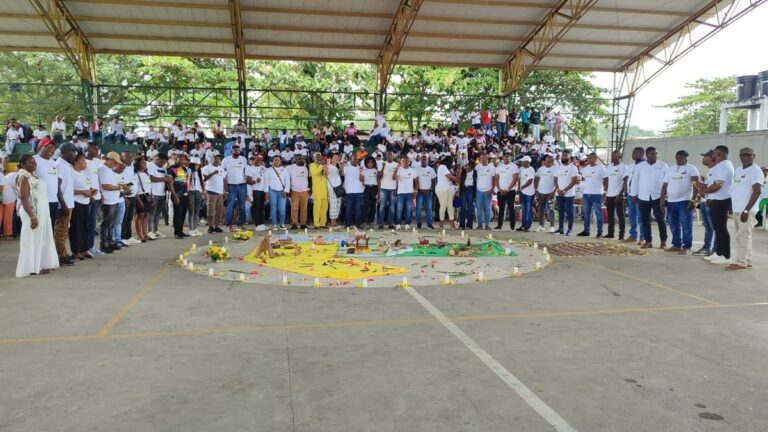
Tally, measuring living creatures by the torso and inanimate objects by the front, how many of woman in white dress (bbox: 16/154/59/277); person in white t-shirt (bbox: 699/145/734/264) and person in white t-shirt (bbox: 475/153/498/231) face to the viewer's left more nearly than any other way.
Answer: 1

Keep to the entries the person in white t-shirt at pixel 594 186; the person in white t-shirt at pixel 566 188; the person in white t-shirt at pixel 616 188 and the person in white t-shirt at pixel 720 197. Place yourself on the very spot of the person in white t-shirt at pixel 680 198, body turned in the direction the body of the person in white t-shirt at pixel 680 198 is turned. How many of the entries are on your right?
3

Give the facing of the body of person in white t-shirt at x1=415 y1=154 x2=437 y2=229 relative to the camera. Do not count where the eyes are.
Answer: toward the camera

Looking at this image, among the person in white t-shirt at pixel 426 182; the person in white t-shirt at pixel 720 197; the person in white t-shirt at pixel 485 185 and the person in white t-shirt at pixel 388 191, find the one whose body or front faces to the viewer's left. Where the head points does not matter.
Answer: the person in white t-shirt at pixel 720 197

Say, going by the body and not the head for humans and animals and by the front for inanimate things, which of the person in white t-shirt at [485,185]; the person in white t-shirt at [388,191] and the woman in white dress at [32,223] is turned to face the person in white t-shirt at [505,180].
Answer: the woman in white dress

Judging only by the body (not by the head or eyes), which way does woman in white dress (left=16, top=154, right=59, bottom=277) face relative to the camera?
to the viewer's right

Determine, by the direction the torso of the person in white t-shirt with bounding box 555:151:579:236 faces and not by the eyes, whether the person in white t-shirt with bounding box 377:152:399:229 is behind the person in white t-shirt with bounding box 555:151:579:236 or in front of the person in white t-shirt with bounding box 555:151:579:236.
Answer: in front

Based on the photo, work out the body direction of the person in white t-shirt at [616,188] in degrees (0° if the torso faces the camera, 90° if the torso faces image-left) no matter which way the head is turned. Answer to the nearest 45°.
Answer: approximately 45°

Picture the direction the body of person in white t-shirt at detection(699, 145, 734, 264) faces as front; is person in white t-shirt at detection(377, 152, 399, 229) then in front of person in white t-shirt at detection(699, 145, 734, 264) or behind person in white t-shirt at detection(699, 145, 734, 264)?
in front

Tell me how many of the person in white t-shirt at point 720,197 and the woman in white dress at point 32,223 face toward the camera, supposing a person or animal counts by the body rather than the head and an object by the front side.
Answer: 0

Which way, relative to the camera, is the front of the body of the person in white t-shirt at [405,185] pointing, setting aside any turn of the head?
toward the camera

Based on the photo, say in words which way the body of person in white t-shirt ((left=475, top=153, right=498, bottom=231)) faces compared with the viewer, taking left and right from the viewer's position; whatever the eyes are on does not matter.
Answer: facing the viewer

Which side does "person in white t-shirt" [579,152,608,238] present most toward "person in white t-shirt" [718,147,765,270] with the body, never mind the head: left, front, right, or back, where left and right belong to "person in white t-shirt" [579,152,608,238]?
left
